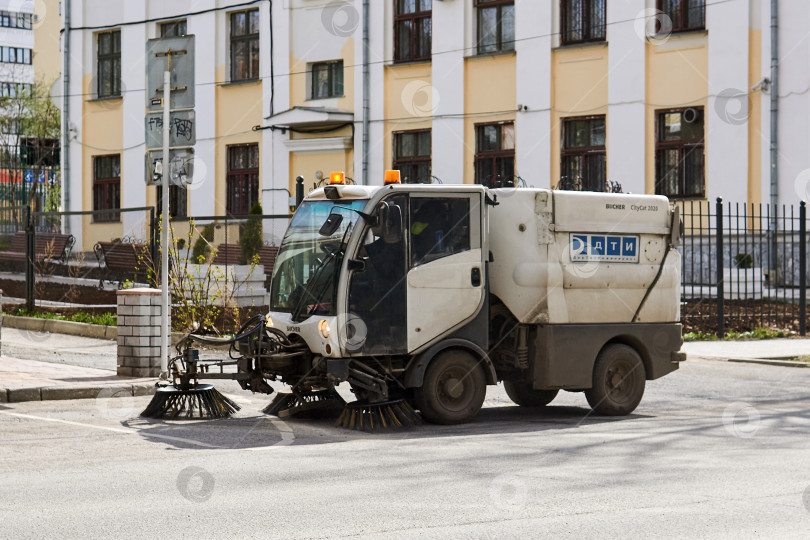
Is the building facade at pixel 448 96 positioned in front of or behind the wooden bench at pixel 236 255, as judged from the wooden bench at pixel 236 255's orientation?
behind

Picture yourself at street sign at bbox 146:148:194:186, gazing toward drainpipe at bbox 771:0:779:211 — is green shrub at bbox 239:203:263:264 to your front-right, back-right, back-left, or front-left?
front-left

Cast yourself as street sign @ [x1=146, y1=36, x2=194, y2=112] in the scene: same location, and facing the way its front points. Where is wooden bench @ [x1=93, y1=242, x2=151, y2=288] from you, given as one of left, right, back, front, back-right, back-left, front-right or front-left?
front

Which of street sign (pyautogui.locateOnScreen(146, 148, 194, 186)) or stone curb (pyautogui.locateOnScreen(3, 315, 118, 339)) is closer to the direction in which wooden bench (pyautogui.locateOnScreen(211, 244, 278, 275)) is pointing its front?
the street sign

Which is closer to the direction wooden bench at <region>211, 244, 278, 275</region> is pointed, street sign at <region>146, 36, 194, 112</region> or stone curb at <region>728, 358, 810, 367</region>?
the street sign

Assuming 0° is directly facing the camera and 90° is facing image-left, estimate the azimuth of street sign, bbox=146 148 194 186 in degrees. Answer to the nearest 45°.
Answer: approximately 180°

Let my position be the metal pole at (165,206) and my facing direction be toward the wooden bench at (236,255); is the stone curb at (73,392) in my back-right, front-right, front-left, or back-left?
back-left

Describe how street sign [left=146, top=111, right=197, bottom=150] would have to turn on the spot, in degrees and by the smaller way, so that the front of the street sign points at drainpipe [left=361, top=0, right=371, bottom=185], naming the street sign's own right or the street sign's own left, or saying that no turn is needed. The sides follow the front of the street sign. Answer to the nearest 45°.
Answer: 0° — it already faces it

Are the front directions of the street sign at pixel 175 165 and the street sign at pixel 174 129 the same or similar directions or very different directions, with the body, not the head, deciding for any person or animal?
same or similar directions

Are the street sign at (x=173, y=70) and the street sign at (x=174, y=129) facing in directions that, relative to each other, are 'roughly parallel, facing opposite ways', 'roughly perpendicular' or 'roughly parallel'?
roughly parallel

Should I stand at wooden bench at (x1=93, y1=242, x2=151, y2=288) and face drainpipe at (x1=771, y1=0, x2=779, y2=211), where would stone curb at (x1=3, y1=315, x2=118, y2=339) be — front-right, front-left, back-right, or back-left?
back-right

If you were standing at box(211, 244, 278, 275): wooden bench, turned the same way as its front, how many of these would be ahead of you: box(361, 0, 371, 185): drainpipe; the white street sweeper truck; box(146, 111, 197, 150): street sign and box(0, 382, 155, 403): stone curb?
3

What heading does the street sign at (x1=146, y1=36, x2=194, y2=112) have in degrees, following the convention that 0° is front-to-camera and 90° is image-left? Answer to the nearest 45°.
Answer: approximately 180°

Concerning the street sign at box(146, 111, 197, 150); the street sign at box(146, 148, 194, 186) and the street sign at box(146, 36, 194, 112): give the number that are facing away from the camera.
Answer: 3

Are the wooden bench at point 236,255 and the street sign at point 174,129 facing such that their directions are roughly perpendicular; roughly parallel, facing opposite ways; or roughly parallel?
roughly parallel, facing opposite ways

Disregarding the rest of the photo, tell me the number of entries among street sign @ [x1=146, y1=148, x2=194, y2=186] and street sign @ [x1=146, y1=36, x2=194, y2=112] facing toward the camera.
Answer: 0

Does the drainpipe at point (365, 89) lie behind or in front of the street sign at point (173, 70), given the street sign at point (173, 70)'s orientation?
in front
